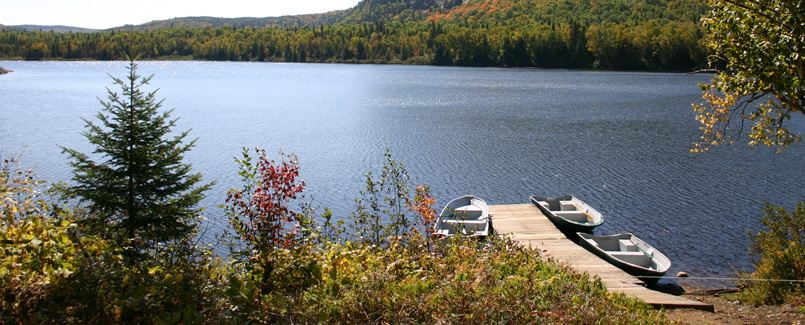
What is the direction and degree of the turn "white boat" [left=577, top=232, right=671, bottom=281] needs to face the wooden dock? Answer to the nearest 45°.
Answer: approximately 90° to its right

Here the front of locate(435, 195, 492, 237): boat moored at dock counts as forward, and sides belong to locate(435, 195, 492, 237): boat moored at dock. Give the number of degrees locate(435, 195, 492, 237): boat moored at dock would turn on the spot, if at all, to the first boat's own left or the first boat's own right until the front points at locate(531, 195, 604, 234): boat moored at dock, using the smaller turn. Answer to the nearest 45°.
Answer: approximately 45° to the first boat's own right

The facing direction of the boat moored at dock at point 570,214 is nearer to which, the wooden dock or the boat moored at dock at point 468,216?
the wooden dock

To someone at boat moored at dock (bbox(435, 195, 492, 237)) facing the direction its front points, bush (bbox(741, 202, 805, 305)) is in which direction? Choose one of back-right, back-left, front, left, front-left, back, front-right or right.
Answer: back-right

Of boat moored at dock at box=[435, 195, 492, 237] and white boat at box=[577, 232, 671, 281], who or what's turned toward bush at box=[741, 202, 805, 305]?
the white boat

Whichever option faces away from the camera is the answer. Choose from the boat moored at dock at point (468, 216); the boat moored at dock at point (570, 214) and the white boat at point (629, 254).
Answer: the boat moored at dock at point (468, 216)

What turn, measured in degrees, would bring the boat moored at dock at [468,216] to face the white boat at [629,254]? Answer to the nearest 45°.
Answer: approximately 135° to its right

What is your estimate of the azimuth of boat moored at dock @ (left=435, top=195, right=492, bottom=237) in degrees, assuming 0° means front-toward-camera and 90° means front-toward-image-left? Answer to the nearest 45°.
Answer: approximately 180°

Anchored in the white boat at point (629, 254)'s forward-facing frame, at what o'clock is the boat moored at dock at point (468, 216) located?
The boat moored at dock is roughly at 5 o'clock from the white boat.

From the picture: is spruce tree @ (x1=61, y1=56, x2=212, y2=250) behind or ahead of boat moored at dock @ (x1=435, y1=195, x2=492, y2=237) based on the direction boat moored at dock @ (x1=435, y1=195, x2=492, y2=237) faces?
behind

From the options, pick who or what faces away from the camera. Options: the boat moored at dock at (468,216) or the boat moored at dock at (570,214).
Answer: the boat moored at dock at (468,216)
